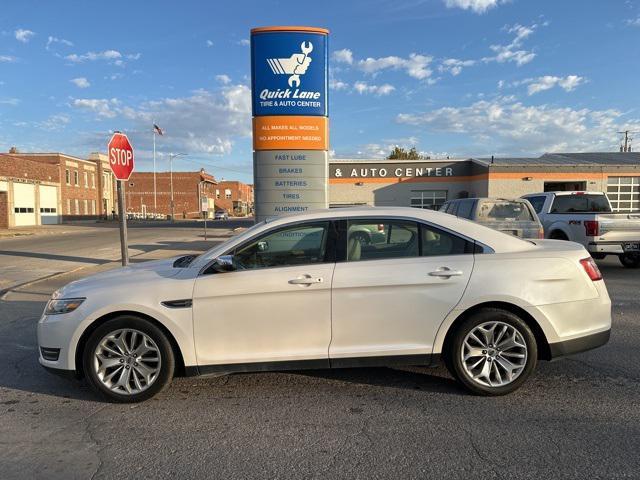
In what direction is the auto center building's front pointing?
toward the camera

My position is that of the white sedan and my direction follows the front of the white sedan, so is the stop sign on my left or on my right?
on my right

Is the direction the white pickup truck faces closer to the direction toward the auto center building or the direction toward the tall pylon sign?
the auto center building

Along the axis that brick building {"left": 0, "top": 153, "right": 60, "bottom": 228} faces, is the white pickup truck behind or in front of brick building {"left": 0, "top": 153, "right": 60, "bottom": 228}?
in front

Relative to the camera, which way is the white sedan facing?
to the viewer's left

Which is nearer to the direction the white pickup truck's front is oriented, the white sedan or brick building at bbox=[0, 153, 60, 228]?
the brick building

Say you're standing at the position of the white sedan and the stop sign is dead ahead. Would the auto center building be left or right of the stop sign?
right

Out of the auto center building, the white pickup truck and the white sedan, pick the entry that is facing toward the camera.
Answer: the auto center building

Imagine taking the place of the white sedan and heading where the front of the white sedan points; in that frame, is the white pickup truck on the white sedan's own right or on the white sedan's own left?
on the white sedan's own right

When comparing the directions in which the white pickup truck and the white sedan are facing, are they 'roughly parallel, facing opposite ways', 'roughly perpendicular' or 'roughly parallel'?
roughly perpendicular

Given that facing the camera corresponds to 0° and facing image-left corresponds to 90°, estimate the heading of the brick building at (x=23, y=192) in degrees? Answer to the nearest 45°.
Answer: approximately 315°

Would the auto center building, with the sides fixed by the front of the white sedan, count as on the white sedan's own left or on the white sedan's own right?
on the white sedan's own right
